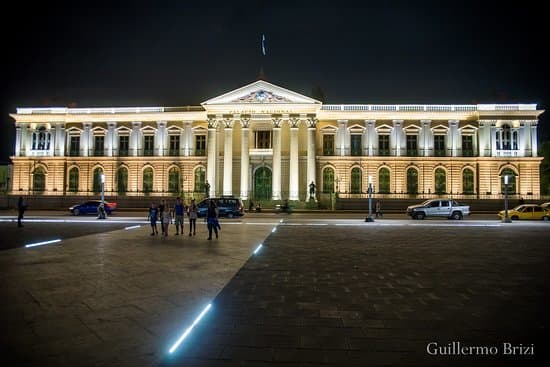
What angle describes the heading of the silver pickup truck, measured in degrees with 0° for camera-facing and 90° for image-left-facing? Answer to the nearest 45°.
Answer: approximately 90°

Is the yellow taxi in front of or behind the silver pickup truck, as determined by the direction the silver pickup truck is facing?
behind

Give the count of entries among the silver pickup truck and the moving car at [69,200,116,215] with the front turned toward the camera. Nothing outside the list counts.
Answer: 0

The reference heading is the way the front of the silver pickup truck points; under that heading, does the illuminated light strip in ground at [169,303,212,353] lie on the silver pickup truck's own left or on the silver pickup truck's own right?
on the silver pickup truck's own left

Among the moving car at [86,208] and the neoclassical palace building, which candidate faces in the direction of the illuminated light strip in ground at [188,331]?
the neoclassical palace building

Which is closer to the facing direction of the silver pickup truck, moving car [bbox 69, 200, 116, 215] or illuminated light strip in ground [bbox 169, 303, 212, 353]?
the moving car

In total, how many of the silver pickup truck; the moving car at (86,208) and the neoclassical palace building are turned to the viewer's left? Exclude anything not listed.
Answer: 2

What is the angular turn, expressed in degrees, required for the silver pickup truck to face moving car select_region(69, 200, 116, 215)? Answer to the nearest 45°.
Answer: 0° — it already faces it

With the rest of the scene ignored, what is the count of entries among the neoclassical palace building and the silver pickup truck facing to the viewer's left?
1

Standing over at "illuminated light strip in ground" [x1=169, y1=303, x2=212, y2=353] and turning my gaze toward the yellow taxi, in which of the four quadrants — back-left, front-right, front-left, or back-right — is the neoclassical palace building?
front-left

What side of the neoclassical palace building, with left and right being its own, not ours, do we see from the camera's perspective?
front

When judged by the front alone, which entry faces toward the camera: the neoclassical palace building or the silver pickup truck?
the neoclassical palace building

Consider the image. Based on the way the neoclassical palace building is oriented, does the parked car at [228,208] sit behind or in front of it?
in front

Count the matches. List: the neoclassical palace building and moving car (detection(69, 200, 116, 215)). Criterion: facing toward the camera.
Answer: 1

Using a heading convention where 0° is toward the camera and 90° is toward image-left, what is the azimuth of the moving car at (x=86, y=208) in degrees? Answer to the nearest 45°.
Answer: approximately 90°

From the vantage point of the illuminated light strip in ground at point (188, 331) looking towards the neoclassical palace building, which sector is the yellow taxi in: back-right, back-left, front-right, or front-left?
front-right
